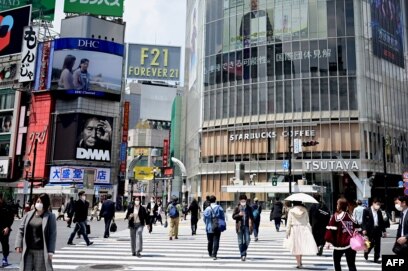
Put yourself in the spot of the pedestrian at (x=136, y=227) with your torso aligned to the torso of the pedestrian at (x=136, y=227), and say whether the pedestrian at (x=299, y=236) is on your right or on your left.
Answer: on your left
